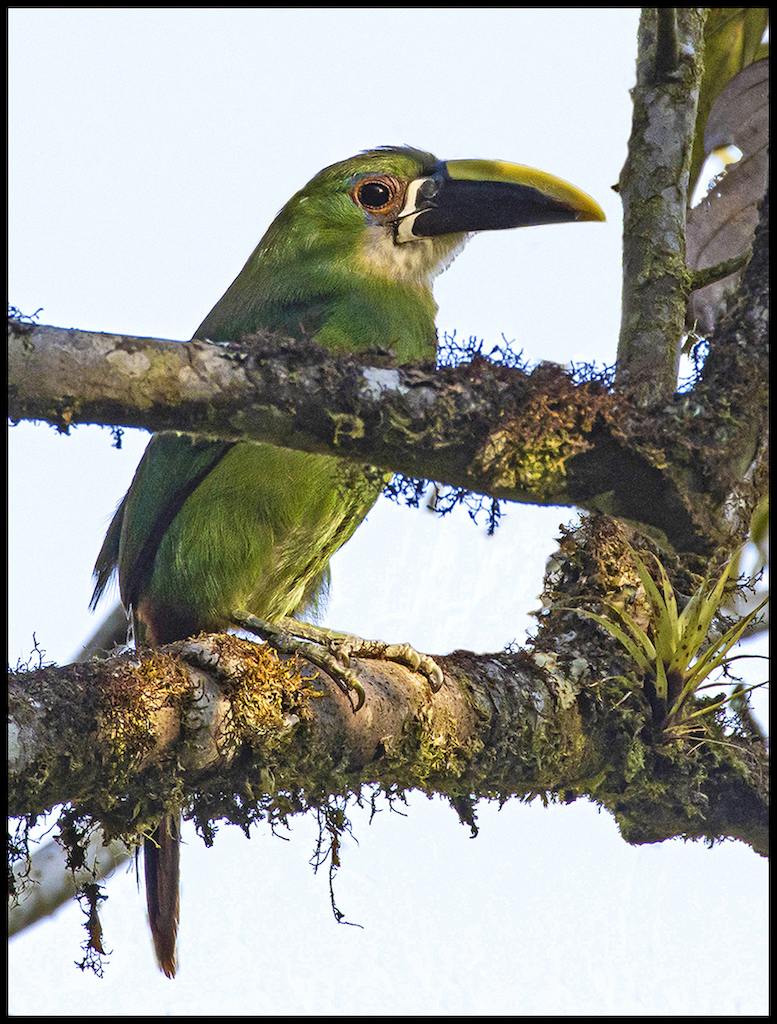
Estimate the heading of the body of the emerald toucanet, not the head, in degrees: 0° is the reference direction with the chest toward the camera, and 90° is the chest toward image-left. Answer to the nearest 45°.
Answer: approximately 270°

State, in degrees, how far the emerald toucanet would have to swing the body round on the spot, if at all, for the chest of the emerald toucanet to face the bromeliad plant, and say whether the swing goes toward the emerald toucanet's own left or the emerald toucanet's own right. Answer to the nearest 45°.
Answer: approximately 45° to the emerald toucanet's own right
